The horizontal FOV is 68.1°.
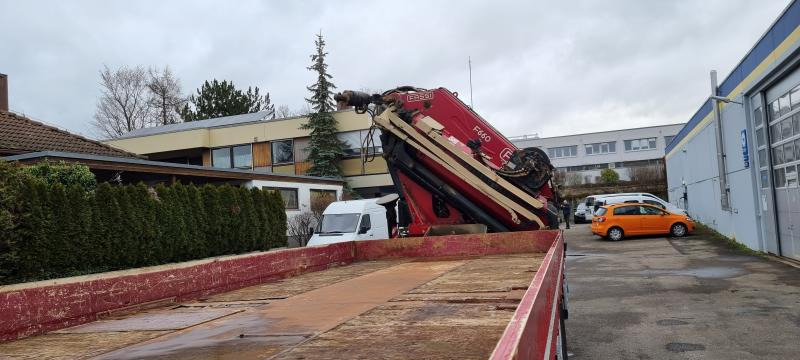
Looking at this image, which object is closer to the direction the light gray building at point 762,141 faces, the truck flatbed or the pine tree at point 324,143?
the pine tree

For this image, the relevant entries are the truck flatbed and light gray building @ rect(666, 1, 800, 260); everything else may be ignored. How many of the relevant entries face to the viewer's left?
1

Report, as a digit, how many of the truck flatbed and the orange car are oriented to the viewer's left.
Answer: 0

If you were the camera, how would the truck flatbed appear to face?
facing away from the viewer

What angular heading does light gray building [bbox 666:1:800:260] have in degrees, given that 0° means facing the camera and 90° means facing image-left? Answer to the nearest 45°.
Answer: approximately 90°

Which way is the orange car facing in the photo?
to the viewer's right

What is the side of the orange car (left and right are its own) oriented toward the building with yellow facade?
back

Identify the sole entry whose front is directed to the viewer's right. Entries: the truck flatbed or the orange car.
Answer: the orange car

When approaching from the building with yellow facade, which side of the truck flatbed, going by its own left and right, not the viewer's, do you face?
front

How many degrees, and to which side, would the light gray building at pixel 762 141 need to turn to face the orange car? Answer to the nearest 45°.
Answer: approximately 45° to its right

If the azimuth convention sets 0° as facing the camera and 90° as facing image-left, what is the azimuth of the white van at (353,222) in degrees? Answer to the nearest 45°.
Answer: approximately 45°

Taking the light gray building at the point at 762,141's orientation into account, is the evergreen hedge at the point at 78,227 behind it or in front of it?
in front

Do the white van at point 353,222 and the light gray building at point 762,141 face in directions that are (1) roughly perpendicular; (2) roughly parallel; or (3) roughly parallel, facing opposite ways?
roughly perpendicular
